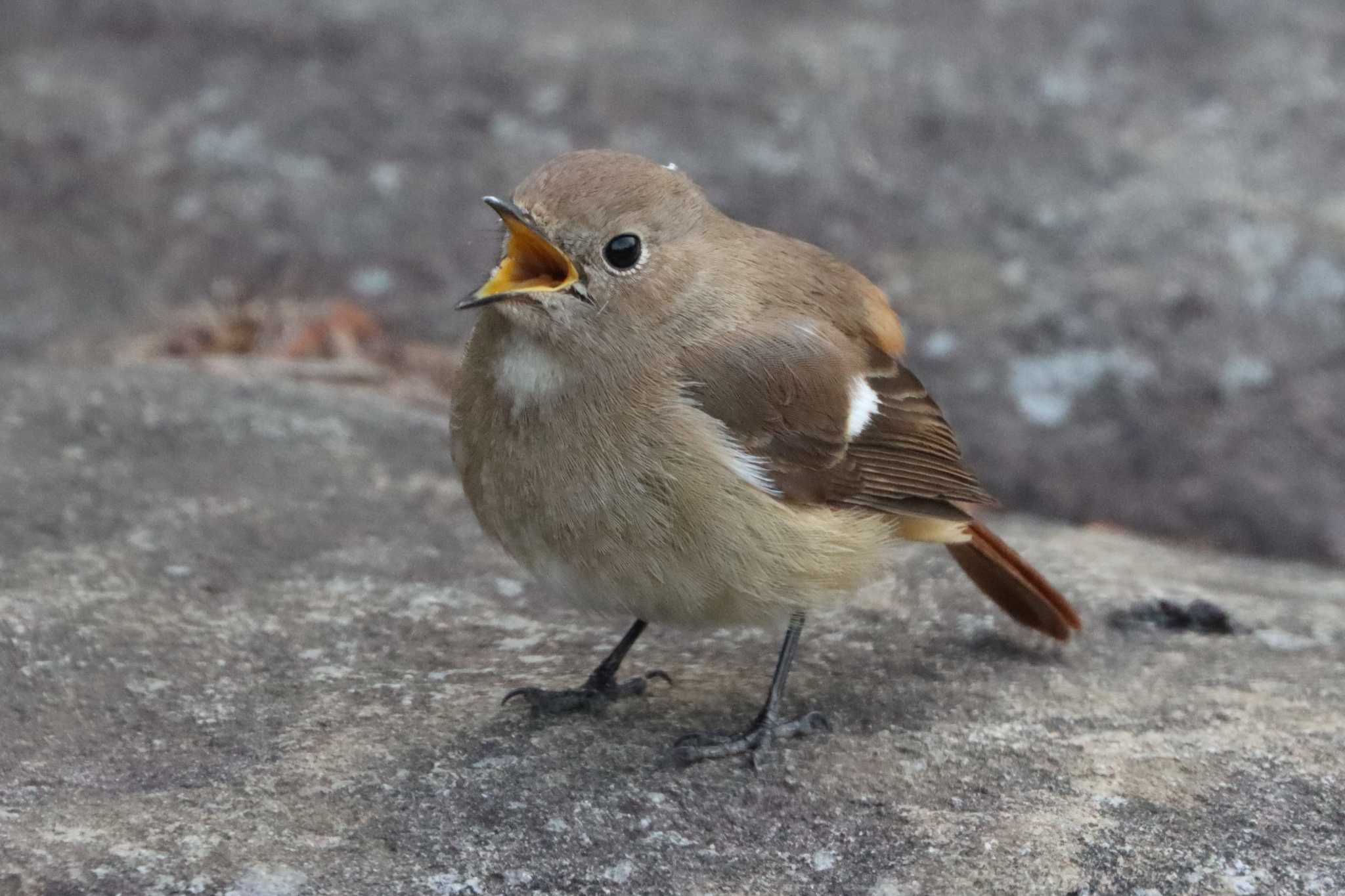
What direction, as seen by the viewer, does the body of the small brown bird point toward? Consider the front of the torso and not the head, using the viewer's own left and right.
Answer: facing the viewer and to the left of the viewer

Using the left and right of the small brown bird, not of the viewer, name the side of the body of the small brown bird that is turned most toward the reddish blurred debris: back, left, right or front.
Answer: right
